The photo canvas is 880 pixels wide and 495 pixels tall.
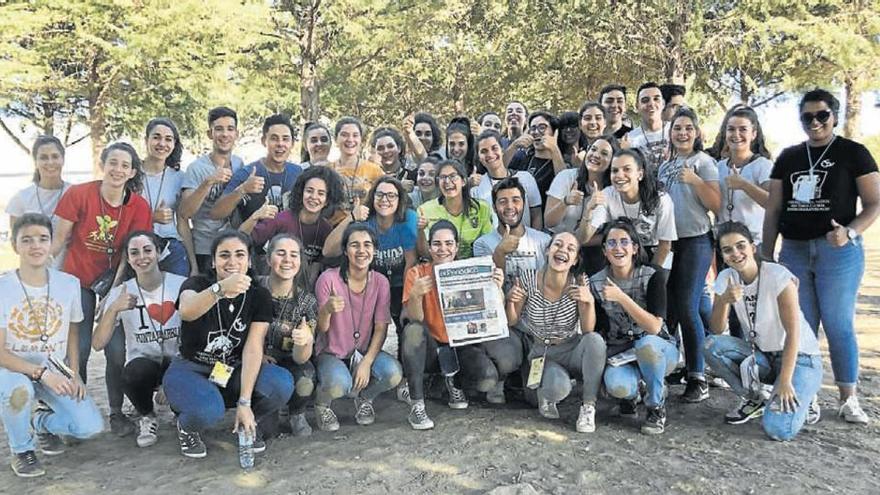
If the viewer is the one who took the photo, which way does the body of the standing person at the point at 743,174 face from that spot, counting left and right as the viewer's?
facing the viewer and to the left of the viewer

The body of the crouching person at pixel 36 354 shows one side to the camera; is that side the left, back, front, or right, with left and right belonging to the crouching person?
front

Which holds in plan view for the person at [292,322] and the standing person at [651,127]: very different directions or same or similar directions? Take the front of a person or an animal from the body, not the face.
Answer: same or similar directions

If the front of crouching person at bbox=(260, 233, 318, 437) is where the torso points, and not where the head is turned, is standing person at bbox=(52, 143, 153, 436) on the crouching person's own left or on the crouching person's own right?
on the crouching person's own right

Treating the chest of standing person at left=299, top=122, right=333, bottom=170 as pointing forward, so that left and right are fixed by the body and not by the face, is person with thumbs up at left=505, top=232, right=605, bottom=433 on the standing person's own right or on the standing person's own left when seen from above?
on the standing person's own left

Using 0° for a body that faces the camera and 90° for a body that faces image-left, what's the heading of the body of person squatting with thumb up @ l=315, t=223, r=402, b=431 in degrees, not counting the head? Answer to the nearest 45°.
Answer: approximately 0°

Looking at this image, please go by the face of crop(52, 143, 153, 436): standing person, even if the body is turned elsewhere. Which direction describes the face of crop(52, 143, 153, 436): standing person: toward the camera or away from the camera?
toward the camera

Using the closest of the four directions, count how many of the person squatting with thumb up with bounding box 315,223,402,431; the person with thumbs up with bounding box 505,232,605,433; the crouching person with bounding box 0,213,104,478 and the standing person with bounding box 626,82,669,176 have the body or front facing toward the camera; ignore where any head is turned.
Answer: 4

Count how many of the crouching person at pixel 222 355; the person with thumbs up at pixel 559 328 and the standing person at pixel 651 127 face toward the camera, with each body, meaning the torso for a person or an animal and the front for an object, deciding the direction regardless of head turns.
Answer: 3

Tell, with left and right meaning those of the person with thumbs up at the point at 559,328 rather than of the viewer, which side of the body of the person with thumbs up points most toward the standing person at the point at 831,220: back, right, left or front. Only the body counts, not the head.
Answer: left

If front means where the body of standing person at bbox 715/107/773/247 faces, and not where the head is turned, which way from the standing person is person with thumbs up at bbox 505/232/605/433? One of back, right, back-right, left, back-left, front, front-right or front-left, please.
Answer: front

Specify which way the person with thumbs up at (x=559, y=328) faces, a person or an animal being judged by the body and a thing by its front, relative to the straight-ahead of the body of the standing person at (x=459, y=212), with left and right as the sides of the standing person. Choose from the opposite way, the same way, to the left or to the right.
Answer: the same way

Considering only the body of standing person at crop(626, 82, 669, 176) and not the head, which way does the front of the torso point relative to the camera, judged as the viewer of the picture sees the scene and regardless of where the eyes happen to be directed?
toward the camera

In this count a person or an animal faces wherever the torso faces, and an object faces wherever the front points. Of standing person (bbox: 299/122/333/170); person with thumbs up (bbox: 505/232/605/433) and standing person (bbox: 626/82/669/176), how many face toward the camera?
3
